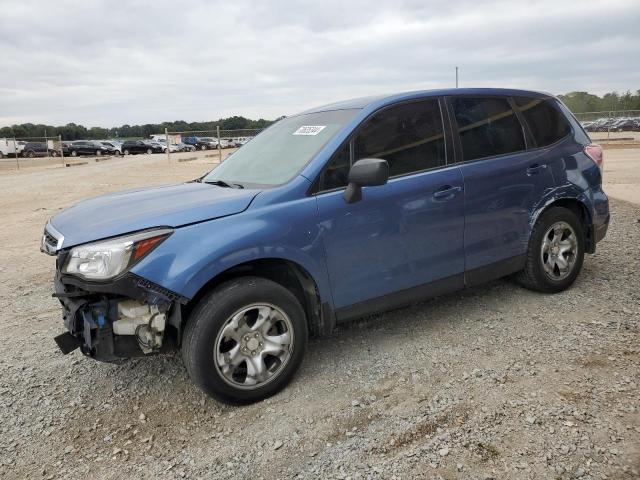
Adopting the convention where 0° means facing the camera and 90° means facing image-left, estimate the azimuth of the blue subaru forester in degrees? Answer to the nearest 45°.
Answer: approximately 45°

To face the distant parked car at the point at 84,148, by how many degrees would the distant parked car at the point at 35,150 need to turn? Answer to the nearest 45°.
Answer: approximately 45° to its left

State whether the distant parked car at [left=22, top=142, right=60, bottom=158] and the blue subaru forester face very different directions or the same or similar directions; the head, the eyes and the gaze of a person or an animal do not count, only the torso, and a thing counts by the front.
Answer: very different directions

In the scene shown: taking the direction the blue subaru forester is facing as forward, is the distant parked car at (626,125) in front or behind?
behind

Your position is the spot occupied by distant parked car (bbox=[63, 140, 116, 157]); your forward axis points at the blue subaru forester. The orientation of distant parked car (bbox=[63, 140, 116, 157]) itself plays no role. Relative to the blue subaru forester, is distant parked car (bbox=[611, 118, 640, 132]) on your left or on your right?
left
